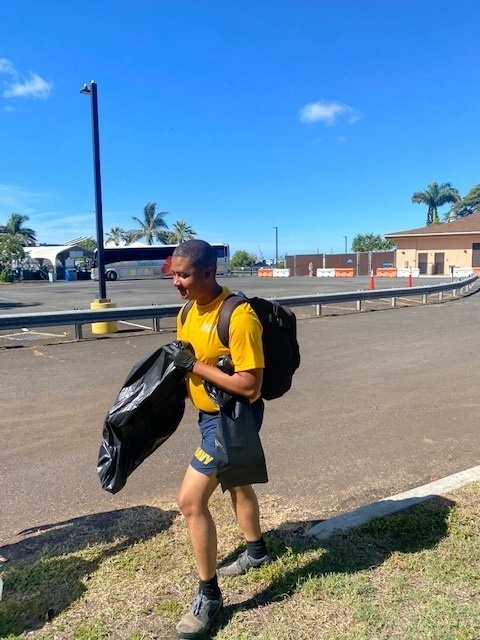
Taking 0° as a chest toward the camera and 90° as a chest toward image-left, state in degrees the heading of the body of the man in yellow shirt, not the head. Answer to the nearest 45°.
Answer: approximately 45°

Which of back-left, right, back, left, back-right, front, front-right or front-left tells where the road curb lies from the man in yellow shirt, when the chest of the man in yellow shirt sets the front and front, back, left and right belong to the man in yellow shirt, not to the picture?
back

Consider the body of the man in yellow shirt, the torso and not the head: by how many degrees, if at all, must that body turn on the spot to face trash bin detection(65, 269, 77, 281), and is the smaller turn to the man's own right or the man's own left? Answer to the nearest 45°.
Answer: approximately 135° to the man's own right

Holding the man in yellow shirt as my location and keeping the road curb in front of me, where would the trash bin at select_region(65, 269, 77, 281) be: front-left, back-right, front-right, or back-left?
front-left

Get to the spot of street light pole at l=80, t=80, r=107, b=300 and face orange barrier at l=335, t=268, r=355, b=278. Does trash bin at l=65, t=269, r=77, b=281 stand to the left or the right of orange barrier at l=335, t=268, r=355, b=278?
left

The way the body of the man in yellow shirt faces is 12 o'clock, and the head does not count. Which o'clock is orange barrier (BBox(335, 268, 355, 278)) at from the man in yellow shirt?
The orange barrier is roughly at 5 o'clock from the man in yellow shirt.

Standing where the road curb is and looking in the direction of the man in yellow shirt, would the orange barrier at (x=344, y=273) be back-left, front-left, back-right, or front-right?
back-right

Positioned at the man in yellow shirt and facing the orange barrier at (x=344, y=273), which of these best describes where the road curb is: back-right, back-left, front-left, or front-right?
front-right
